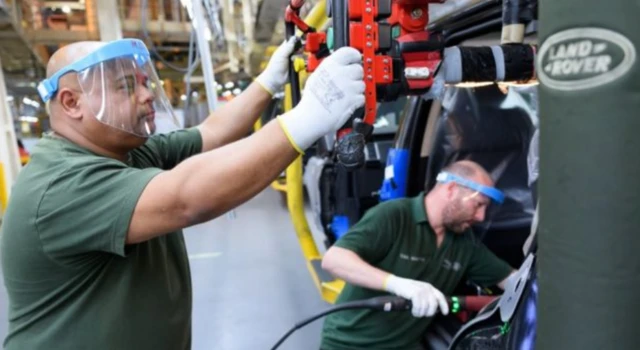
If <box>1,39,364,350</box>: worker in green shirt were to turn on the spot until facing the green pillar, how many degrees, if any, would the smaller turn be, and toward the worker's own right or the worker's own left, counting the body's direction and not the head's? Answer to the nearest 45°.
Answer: approximately 45° to the worker's own right

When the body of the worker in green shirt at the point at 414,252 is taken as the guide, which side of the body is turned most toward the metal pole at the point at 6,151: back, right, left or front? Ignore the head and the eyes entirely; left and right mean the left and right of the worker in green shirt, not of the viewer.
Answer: back

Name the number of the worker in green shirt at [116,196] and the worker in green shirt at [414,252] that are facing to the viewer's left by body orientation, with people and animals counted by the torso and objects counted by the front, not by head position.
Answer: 0

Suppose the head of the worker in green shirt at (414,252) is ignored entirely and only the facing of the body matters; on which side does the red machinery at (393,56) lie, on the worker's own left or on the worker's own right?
on the worker's own right

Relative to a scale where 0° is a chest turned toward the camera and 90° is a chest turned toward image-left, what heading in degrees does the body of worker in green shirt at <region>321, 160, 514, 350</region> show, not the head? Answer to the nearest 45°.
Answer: approximately 315°

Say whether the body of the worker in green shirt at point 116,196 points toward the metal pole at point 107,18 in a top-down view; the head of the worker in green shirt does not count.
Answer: no

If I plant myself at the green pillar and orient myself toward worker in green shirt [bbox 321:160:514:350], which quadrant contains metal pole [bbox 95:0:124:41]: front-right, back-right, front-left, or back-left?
front-left

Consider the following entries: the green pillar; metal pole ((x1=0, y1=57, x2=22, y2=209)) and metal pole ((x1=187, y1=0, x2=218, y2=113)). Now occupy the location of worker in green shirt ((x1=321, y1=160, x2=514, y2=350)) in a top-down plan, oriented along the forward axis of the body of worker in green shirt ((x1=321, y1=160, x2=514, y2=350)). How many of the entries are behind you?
2

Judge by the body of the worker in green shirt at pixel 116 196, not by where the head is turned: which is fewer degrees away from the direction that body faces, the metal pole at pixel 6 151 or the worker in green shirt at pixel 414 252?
the worker in green shirt

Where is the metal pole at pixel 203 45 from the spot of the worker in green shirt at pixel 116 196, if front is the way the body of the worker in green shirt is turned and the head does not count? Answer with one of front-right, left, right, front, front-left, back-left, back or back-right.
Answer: left

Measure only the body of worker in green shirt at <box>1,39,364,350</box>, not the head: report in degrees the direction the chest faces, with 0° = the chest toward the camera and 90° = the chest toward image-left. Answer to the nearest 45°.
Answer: approximately 270°

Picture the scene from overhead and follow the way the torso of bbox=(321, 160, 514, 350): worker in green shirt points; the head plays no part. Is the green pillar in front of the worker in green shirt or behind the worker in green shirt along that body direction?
in front

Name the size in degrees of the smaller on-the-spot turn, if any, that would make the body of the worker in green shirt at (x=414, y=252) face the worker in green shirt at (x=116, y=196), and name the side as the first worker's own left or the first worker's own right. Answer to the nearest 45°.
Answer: approximately 90° to the first worker's own right

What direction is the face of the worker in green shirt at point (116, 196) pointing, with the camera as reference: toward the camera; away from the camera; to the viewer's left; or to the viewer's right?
to the viewer's right
